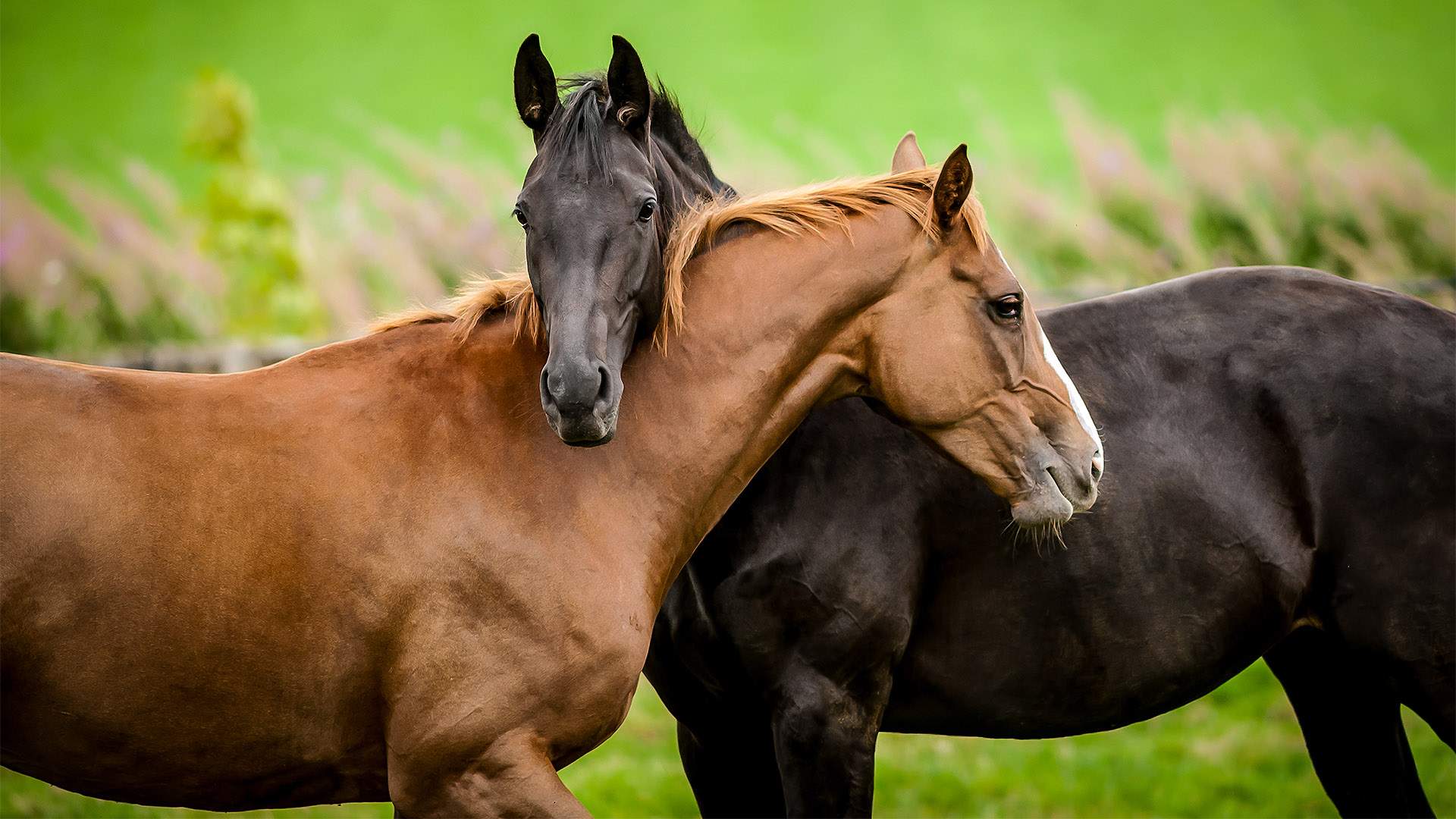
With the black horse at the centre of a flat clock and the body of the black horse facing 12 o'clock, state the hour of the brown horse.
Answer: The brown horse is roughly at 11 o'clock from the black horse.

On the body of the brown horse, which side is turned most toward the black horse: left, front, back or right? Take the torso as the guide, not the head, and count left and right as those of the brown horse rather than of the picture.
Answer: front

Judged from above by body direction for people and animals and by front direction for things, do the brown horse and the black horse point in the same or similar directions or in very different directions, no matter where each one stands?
very different directions

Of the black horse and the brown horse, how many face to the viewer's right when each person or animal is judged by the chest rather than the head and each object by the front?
1

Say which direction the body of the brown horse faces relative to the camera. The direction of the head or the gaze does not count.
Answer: to the viewer's right

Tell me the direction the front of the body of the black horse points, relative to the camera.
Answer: to the viewer's left
